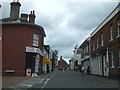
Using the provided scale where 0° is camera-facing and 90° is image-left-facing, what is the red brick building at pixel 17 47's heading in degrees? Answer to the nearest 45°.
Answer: approximately 315°

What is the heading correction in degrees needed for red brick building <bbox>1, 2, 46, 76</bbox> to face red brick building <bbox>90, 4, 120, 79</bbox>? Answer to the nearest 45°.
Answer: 0° — it already faces it
